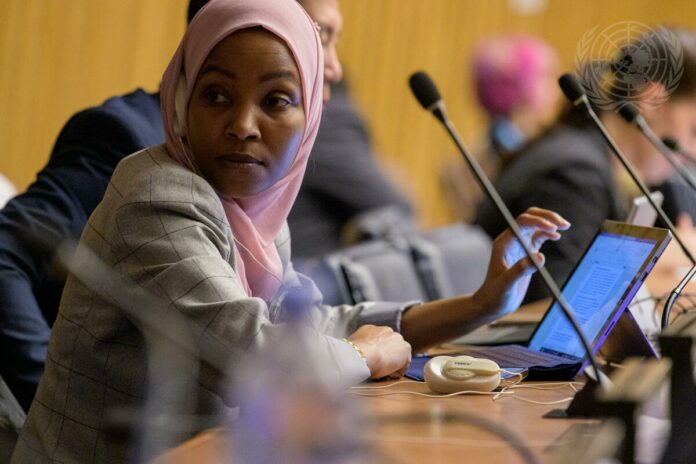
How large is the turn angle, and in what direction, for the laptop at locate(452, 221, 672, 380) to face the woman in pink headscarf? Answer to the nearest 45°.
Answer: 0° — it already faces them

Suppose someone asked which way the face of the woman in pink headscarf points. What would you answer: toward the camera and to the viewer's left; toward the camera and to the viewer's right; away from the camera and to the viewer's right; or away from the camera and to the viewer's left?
toward the camera and to the viewer's left

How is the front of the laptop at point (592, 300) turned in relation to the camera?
facing the viewer and to the left of the viewer

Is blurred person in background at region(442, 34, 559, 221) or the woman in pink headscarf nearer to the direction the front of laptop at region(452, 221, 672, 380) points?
the woman in pink headscarf
